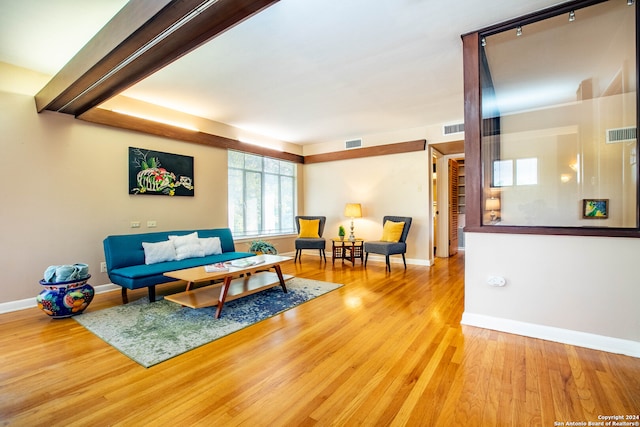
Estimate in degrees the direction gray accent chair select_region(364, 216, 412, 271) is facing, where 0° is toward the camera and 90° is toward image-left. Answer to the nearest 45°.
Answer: approximately 45°

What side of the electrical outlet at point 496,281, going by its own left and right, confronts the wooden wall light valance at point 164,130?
right

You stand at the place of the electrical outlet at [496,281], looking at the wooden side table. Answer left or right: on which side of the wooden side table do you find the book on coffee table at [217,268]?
left

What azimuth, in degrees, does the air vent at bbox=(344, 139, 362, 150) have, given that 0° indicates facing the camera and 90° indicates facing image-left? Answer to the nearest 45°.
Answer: approximately 45°

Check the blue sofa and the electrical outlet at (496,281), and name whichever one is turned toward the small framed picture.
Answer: the blue sofa

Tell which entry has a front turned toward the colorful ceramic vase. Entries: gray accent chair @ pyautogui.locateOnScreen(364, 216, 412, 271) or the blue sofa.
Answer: the gray accent chair

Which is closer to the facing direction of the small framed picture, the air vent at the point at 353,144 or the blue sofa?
the blue sofa

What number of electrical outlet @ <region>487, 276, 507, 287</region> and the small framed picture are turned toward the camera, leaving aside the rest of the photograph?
2

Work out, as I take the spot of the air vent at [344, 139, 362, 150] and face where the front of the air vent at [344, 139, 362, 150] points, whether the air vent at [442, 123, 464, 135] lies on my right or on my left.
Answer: on my left

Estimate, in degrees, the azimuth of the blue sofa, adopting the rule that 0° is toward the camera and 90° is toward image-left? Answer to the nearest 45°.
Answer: approximately 315°

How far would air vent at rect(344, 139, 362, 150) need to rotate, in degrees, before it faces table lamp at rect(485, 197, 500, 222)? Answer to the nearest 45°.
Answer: approximately 45° to its left
